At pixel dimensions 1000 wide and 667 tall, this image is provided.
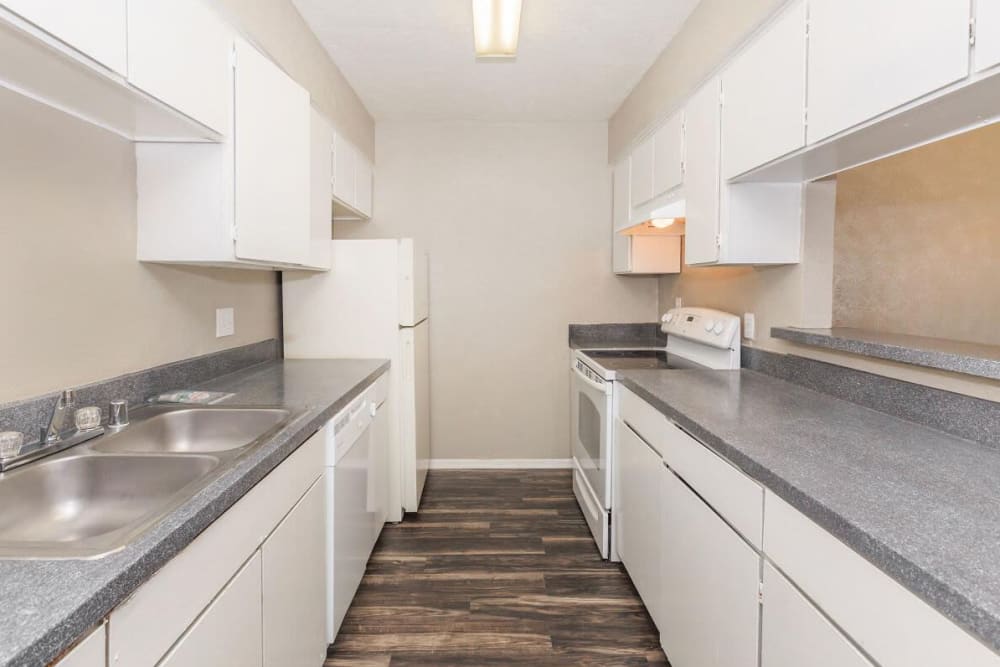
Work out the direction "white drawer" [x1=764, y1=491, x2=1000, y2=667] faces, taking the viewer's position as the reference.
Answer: facing the viewer and to the left of the viewer

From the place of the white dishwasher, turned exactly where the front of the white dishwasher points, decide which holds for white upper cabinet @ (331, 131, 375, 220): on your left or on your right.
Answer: on your left

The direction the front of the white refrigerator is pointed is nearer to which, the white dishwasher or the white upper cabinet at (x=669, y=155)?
the white upper cabinet

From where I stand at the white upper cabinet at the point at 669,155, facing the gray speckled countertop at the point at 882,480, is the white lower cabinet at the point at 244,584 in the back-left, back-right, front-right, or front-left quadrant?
front-right

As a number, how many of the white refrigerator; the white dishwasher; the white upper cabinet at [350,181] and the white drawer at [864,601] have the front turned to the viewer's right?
3

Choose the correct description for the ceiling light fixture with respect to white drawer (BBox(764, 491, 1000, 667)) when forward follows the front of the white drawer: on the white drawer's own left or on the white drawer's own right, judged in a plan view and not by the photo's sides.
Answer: on the white drawer's own right

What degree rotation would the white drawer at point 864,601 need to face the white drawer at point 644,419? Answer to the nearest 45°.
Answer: approximately 90° to its right

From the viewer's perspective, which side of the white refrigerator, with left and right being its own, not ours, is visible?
right

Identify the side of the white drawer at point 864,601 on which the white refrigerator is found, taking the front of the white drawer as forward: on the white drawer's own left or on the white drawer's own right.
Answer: on the white drawer's own right

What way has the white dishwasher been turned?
to the viewer's right

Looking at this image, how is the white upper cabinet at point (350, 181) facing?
to the viewer's right

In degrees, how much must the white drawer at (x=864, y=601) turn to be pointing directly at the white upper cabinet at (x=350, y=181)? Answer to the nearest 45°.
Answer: approximately 90° to its right

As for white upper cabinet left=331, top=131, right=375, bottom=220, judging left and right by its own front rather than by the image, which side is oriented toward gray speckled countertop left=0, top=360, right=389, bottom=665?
right
